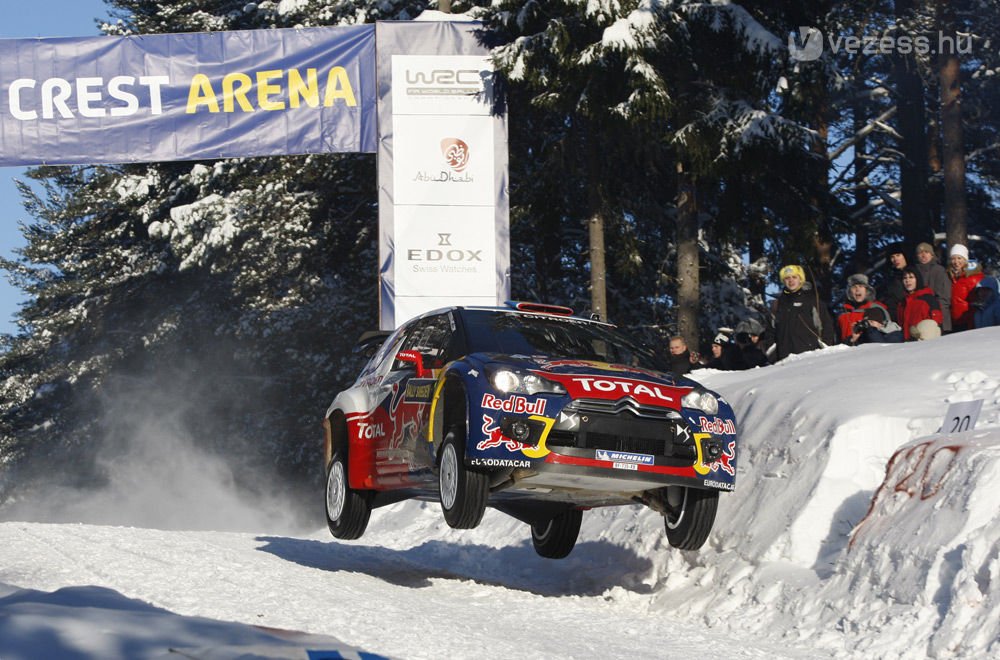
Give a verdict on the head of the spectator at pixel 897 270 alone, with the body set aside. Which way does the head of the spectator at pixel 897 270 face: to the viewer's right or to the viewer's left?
to the viewer's left

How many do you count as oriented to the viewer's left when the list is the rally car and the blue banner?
0

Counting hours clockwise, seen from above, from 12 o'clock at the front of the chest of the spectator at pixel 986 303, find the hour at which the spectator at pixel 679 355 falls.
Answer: the spectator at pixel 679 355 is roughly at 2 o'clock from the spectator at pixel 986 303.

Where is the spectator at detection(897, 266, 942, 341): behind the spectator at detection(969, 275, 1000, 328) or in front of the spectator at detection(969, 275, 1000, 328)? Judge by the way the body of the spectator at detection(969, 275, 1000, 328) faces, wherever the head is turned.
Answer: in front

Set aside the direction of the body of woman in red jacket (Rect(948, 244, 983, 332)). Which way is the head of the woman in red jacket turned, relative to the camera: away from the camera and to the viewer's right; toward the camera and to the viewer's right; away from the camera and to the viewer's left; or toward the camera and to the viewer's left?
toward the camera and to the viewer's left

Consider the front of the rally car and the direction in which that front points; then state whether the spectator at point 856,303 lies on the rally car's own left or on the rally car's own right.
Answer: on the rally car's own left

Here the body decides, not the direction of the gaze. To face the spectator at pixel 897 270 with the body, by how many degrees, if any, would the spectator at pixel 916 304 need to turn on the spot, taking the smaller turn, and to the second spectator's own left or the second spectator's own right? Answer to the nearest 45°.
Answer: approximately 135° to the second spectator's own right

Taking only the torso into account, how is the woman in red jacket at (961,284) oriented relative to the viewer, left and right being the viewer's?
facing the viewer and to the left of the viewer

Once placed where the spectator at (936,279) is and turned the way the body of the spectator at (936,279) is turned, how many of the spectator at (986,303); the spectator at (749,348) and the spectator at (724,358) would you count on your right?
2

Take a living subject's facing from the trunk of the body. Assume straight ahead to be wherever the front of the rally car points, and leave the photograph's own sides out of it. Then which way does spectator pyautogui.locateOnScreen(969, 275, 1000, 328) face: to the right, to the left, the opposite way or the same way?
to the right

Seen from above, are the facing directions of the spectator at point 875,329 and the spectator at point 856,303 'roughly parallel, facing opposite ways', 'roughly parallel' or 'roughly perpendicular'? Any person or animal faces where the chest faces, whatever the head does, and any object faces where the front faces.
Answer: roughly parallel

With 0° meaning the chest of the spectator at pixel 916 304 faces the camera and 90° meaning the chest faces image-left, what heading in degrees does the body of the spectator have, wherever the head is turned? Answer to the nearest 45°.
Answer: approximately 45°

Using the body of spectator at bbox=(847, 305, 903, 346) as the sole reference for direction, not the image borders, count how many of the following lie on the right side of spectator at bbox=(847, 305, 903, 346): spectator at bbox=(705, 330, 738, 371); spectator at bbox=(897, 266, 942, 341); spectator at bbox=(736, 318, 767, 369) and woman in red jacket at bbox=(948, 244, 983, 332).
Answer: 2

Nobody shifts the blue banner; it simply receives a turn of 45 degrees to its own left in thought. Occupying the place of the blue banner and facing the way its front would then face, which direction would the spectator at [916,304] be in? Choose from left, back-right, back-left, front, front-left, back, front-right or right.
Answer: front

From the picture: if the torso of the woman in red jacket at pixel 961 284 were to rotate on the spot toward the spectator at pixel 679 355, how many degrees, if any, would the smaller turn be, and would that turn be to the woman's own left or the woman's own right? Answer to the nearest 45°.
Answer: approximately 45° to the woman's own right
